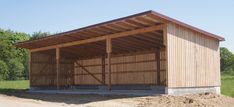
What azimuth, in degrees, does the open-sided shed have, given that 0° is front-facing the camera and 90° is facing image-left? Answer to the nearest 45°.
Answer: approximately 45°
